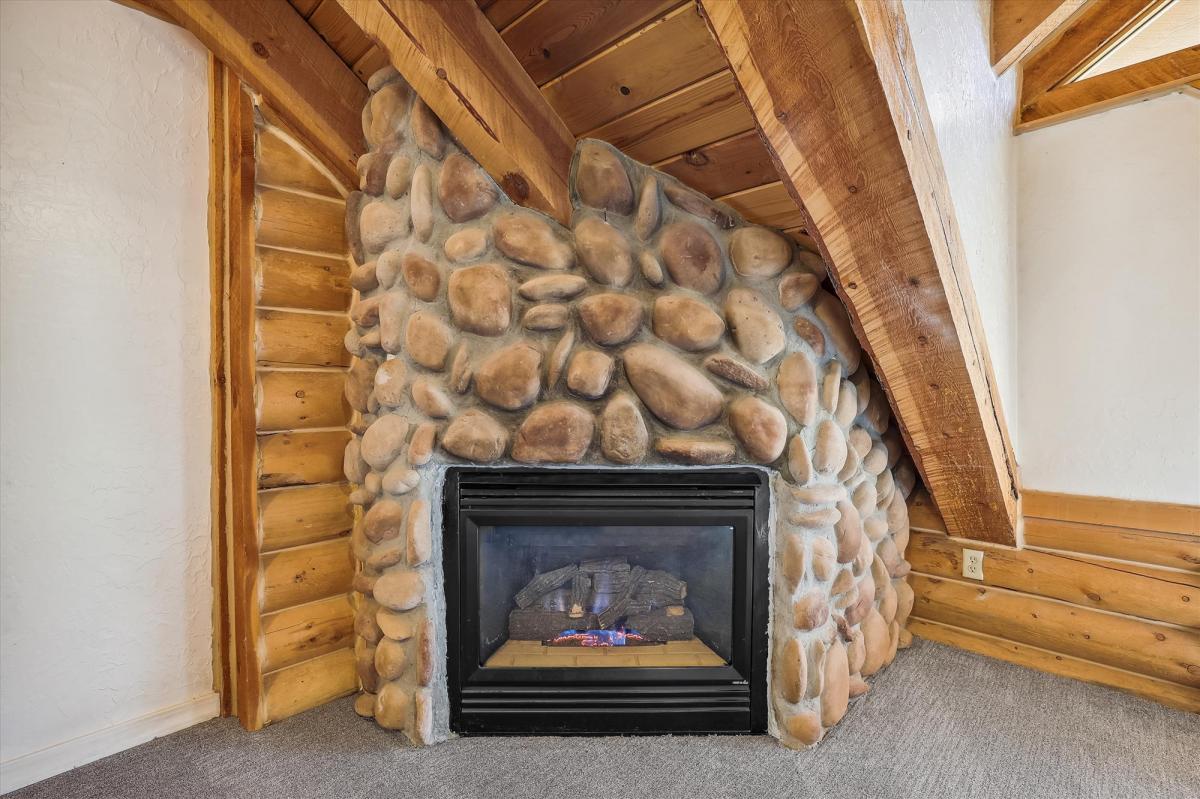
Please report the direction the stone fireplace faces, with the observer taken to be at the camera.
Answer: facing the viewer
